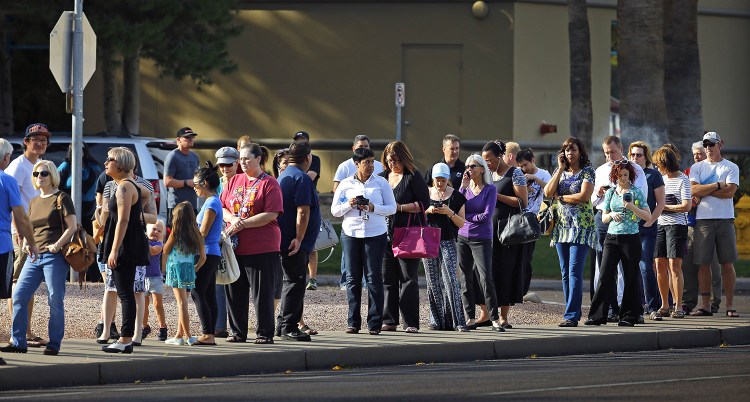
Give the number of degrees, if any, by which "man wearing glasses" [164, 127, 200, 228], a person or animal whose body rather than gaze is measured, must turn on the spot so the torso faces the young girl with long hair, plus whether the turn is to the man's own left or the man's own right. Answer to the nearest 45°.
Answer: approximately 45° to the man's own right

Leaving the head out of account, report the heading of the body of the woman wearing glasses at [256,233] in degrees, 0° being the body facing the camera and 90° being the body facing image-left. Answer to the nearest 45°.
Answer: approximately 45°

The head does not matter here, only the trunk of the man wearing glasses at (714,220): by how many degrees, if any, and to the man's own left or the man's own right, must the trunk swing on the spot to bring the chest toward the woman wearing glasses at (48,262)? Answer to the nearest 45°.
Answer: approximately 45° to the man's own right

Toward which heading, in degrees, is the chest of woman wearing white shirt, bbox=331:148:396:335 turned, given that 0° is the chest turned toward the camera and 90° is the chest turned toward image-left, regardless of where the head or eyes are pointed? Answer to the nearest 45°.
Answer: approximately 0°

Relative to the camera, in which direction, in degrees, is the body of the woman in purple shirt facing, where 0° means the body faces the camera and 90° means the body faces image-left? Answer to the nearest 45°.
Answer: approximately 45°
